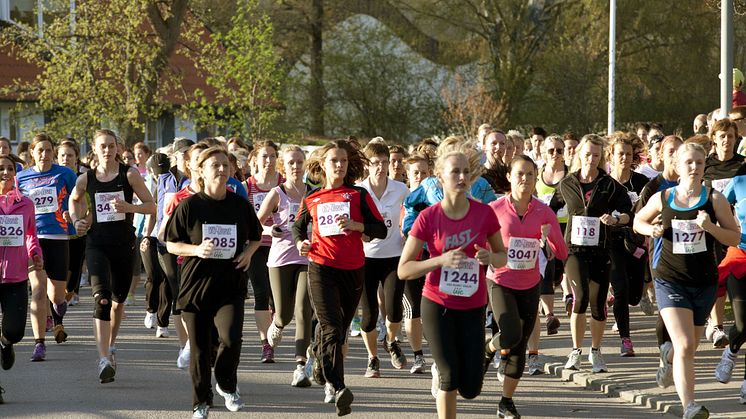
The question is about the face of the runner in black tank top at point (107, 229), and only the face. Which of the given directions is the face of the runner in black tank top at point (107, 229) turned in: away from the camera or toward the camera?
toward the camera

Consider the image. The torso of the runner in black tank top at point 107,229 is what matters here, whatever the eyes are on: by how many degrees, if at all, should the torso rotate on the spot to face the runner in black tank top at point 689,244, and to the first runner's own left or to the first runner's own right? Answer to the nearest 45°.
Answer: approximately 45° to the first runner's own left

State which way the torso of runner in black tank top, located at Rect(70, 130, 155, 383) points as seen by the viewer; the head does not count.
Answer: toward the camera
